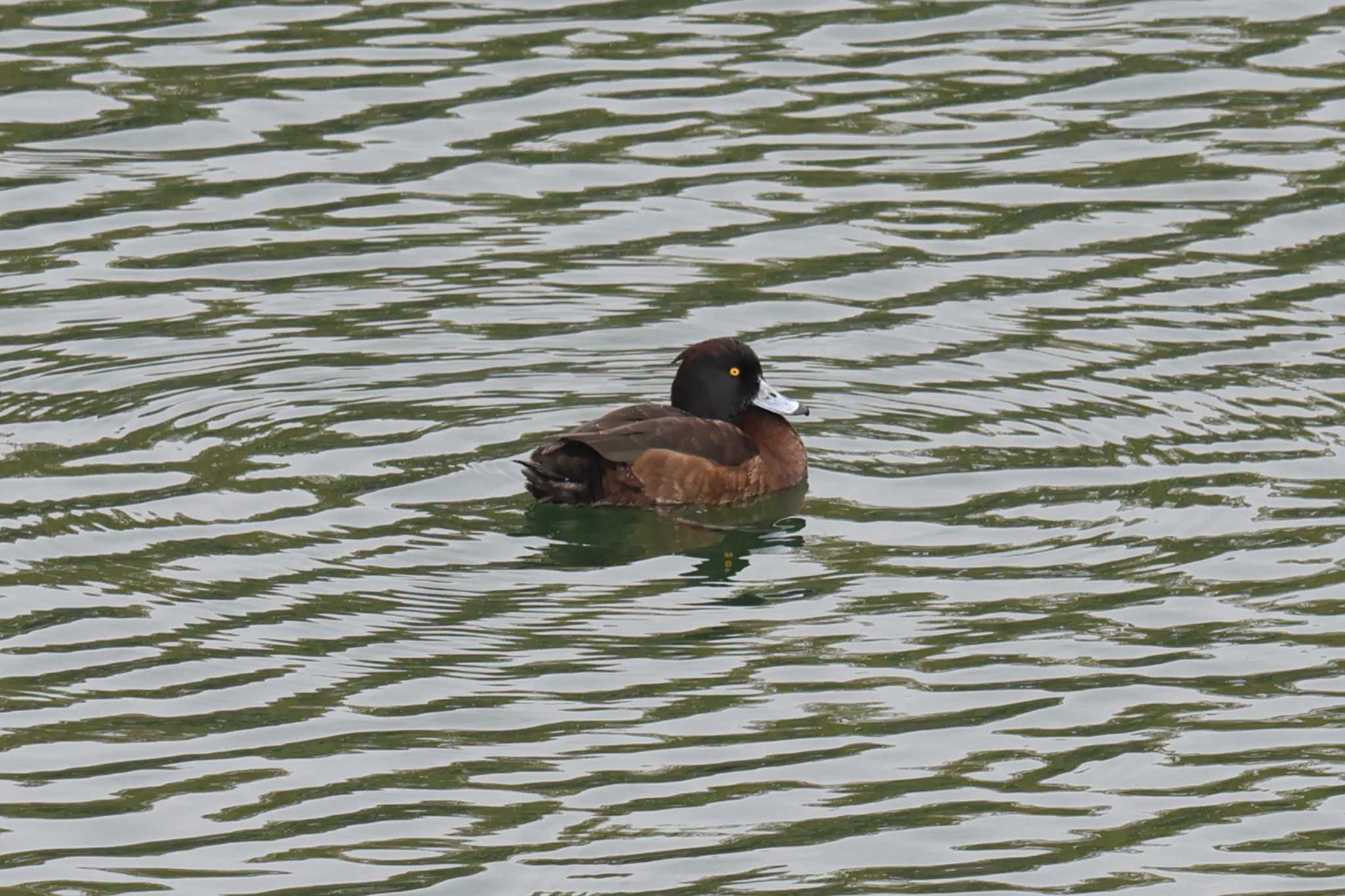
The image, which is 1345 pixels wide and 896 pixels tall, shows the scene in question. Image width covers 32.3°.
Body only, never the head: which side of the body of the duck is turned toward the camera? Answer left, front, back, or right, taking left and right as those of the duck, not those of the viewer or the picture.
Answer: right
